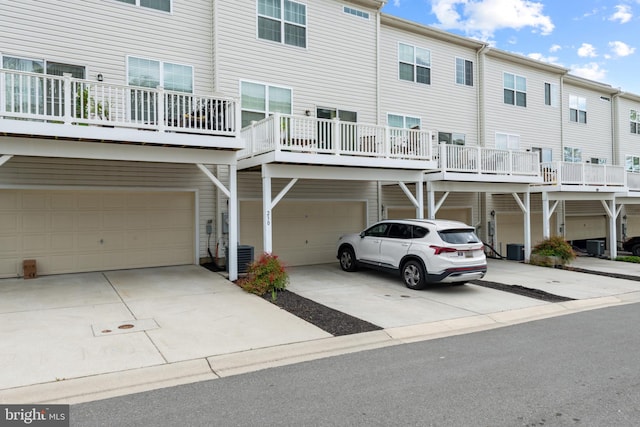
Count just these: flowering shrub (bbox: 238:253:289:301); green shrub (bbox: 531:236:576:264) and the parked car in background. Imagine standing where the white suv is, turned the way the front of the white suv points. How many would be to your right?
2

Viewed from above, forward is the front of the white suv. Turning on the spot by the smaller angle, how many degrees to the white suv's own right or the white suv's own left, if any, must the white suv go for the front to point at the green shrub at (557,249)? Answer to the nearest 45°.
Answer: approximately 90° to the white suv's own right

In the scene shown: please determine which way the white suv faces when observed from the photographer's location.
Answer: facing away from the viewer and to the left of the viewer

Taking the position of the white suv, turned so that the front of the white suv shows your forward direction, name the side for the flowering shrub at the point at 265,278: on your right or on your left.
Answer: on your left

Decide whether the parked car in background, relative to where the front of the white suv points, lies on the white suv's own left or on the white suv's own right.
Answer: on the white suv's own right
